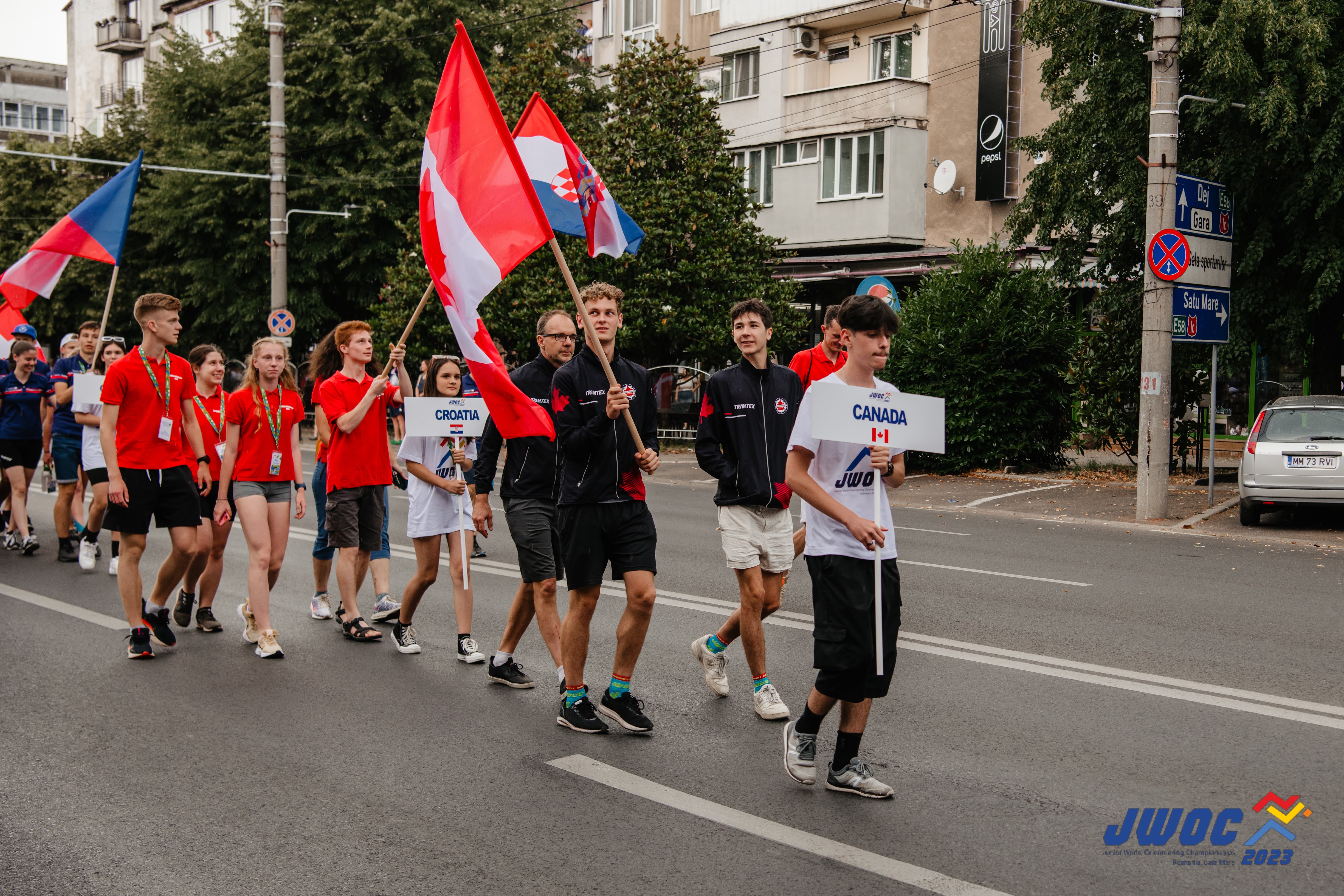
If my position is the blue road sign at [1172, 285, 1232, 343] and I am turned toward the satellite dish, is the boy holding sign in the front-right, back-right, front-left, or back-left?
back-left

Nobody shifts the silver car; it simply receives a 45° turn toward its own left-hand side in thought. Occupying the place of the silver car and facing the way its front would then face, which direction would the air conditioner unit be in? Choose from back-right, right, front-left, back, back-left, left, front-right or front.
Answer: front

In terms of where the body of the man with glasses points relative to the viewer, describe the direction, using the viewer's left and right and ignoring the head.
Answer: facing the viewer and to the right of the viewer

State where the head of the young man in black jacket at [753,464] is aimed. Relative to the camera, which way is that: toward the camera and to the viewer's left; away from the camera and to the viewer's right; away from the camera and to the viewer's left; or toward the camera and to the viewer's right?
toward the camera and to the viewer's left

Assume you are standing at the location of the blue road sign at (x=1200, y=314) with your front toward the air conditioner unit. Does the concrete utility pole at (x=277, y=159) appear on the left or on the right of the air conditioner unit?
left

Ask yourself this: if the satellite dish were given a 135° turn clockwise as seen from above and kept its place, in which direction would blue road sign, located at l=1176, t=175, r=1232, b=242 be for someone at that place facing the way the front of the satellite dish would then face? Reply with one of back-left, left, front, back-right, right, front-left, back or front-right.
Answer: back

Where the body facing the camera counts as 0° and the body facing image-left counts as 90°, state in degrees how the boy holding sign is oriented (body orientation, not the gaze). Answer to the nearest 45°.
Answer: approximately 315°

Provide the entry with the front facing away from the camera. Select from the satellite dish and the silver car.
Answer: the silver car

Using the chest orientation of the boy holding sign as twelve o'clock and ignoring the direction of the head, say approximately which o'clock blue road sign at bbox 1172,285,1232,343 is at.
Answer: The blue road sign is roughly at 8 o'clock from the boy holding sign.

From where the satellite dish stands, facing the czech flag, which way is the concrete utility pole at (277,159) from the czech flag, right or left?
right

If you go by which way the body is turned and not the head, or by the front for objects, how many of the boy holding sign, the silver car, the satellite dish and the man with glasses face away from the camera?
1

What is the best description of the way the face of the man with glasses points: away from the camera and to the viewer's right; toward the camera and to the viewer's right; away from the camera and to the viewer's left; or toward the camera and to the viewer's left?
toward the camera and to the viewer's right

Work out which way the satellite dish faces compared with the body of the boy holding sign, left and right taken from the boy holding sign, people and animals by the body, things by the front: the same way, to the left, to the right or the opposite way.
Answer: to the right

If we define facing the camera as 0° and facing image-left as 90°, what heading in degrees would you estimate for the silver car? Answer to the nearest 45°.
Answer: approximately 180°

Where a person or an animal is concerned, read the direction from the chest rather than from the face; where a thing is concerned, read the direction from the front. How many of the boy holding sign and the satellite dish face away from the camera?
0

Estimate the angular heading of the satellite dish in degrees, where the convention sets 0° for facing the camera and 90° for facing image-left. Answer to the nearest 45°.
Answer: approximately 45°

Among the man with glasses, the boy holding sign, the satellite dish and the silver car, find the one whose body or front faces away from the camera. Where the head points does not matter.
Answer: the silver car
